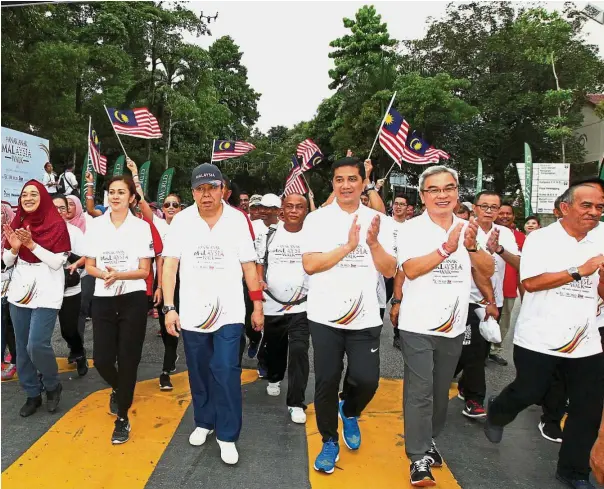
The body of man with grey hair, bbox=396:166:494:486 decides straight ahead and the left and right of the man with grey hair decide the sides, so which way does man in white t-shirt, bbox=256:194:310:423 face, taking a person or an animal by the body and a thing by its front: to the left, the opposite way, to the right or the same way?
the same way

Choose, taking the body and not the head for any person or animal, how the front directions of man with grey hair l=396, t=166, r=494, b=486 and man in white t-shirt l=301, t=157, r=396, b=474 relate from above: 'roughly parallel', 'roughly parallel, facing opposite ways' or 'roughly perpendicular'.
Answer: roughly parallel

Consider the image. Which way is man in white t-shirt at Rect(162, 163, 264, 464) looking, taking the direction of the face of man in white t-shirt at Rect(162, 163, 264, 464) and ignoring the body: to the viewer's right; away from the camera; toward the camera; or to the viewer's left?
toward the camera

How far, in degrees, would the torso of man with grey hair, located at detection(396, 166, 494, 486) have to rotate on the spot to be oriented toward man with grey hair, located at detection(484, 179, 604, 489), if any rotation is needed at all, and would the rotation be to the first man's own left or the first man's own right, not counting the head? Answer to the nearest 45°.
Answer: approximately 90° to the first man's own left

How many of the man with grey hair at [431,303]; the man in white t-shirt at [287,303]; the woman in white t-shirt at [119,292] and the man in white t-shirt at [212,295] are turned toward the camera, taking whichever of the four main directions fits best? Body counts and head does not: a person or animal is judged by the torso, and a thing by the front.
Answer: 4

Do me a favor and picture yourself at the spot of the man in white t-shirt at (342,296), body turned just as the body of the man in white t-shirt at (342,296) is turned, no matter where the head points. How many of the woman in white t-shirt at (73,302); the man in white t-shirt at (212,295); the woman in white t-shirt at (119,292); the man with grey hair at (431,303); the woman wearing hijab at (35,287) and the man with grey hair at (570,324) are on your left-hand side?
2

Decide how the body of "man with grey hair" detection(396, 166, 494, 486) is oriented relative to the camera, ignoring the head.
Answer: toward the camera

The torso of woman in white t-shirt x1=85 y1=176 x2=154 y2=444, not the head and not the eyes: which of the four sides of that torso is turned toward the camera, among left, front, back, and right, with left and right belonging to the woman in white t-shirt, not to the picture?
front

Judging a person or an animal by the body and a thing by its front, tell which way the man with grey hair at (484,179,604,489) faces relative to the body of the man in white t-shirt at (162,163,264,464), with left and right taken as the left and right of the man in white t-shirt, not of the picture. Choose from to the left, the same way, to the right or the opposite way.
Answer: the same way

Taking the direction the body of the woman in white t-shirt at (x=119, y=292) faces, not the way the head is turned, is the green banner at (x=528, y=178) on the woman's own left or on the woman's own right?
on the woman's own left

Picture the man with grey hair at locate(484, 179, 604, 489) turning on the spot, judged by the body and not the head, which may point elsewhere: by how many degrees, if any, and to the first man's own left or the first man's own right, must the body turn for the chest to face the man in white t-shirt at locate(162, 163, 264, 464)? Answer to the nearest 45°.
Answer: approximately 135° to the first man's own right

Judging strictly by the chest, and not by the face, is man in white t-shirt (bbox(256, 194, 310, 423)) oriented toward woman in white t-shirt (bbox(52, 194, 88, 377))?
no

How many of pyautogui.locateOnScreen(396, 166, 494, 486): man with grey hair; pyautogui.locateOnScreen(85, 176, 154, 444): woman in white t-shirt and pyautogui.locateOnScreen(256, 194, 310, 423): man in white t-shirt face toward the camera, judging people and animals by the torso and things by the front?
3

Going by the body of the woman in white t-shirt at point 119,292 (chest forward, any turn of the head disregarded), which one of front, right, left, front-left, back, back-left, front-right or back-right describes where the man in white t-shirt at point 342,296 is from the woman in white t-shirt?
front-left

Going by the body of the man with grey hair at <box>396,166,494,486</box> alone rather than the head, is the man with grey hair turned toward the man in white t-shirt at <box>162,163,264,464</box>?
no
